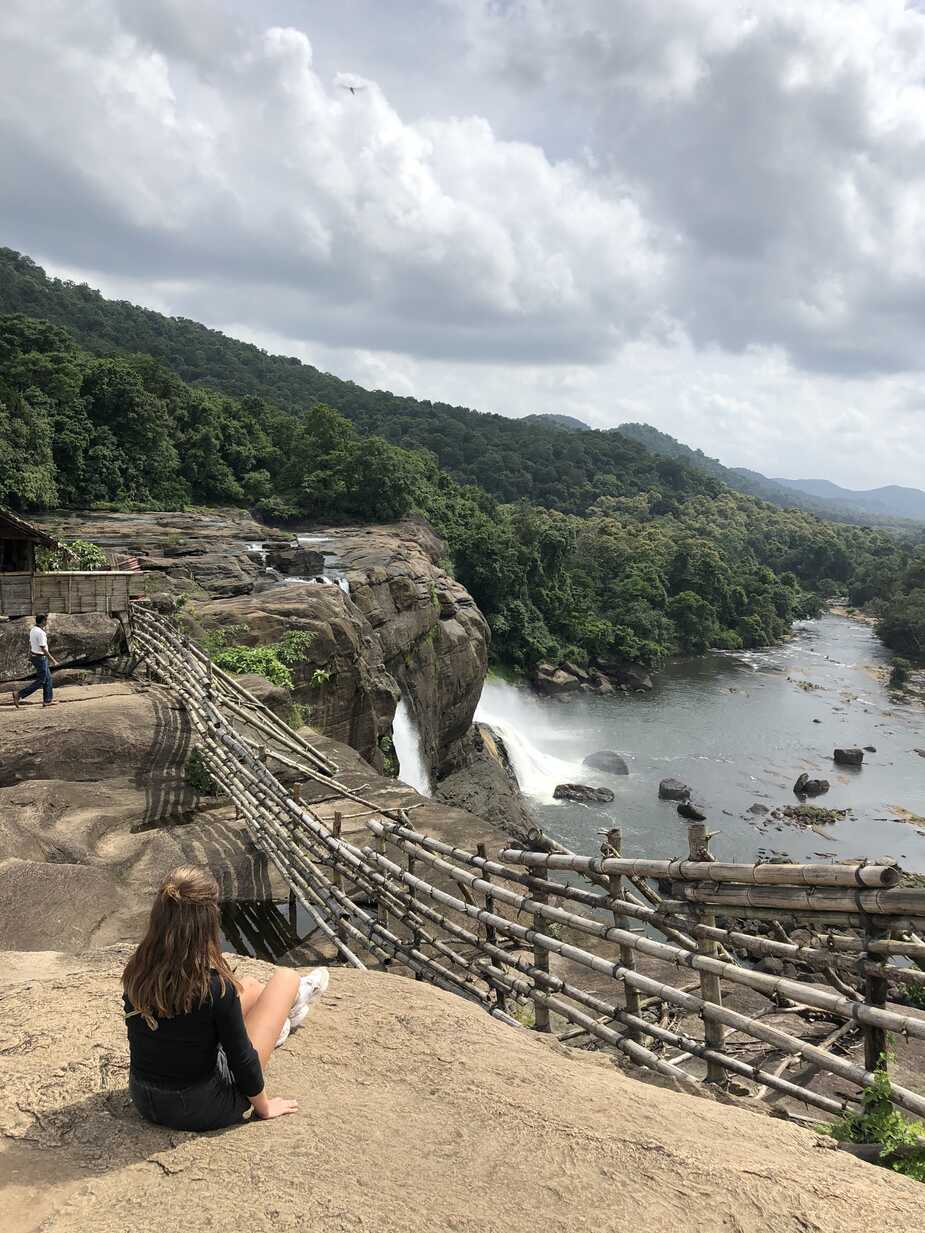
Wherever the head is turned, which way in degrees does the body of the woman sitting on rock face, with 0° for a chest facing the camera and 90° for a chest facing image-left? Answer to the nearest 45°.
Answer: approximately 225°

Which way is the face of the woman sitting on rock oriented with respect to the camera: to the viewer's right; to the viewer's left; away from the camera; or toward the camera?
away from the camera

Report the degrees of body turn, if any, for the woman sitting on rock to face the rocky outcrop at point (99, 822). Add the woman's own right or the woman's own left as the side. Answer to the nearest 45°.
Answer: approximately 45° to the woman's own left

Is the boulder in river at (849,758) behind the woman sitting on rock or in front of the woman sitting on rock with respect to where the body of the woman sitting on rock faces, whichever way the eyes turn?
in front

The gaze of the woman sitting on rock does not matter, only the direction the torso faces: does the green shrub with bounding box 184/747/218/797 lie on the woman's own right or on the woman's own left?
on the woman's own left
